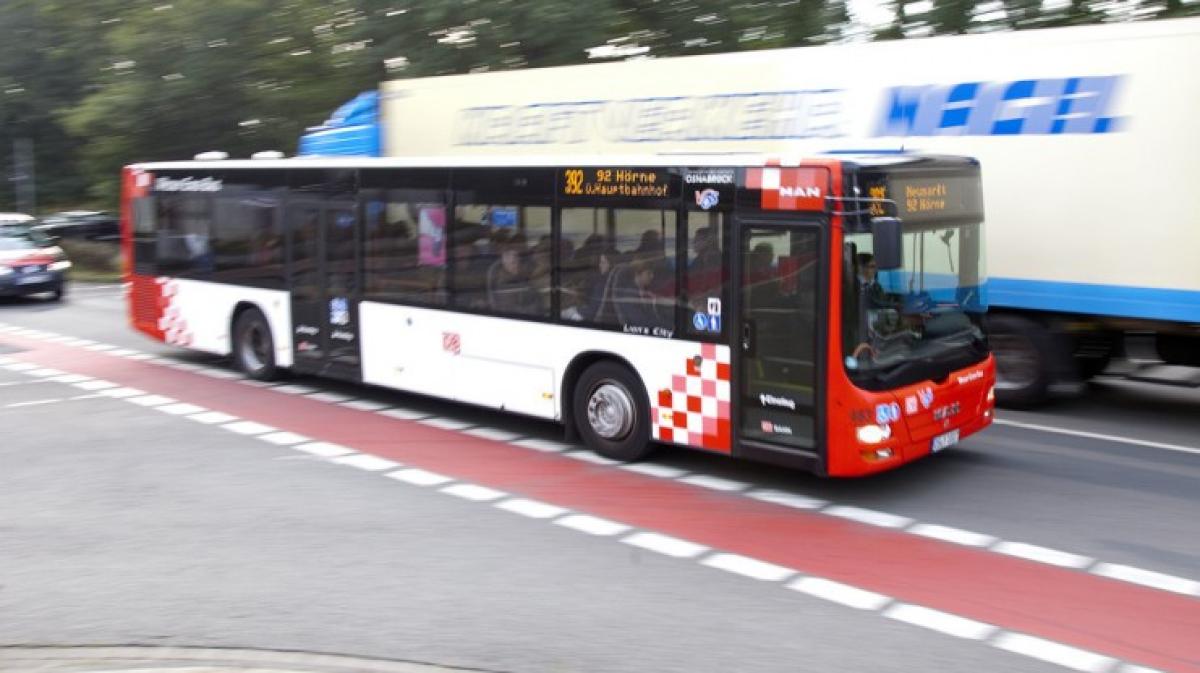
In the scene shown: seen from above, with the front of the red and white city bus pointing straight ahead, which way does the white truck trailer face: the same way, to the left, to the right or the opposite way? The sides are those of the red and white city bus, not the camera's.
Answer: the opposite way

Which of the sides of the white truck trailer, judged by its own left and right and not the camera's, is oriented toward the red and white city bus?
left

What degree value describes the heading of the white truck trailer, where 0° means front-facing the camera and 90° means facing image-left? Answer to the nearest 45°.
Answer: approximately 135°

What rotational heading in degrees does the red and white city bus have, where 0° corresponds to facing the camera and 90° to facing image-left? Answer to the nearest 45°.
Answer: approximately 315°

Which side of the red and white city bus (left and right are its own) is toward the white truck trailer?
left

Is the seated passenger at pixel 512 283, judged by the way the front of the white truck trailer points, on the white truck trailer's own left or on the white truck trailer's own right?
on the white truck trailer's own left
